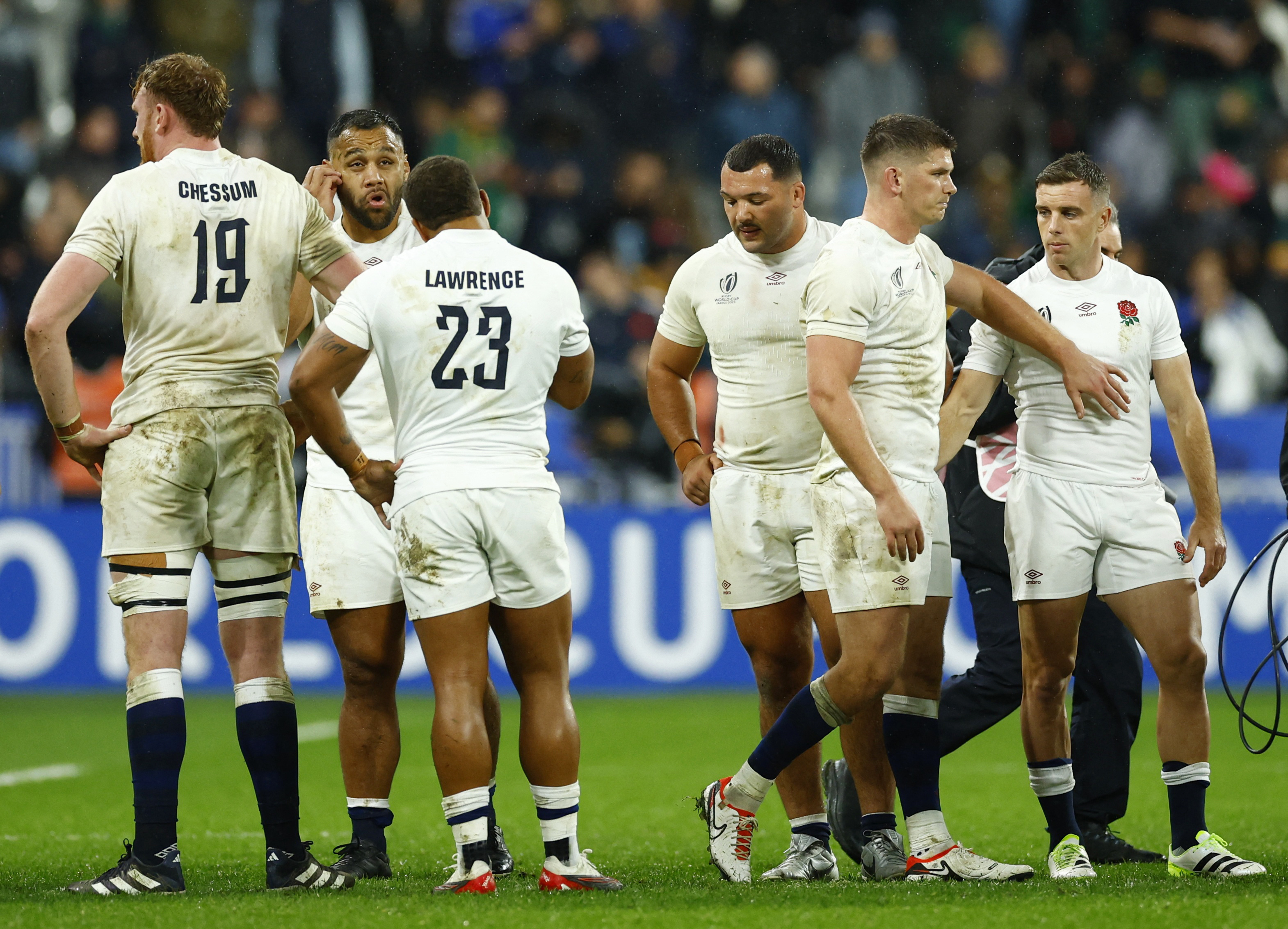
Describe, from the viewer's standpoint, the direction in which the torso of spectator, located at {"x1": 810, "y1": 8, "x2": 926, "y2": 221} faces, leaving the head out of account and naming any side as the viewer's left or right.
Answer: facing the viewer

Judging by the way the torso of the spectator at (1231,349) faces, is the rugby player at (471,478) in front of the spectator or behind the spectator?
in front

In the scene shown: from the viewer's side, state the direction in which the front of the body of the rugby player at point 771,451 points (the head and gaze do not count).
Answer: toward the camera

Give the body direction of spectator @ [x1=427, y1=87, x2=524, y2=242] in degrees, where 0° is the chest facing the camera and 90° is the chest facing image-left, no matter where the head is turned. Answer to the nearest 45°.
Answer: approximately 0°

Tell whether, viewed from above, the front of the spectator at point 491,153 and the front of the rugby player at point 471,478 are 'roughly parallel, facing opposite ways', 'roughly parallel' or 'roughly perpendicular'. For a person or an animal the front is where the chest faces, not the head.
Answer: roughly parallel, facing opposite ways

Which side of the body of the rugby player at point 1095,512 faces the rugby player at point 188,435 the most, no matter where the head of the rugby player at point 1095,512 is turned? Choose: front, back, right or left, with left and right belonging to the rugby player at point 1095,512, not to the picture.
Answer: right

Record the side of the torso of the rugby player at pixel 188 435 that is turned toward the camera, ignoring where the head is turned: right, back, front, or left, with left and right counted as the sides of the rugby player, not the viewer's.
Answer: back

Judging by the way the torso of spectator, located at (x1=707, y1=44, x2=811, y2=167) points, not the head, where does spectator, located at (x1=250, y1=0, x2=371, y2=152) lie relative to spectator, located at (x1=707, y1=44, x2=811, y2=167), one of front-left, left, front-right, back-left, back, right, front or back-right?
right

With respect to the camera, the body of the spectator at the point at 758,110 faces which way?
toward the camera

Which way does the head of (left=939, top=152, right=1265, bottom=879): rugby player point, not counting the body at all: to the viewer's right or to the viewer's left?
to the viewer's left

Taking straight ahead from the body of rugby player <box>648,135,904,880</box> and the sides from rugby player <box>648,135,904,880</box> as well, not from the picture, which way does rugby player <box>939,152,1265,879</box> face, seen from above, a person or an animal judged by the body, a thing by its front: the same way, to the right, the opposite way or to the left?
the same way

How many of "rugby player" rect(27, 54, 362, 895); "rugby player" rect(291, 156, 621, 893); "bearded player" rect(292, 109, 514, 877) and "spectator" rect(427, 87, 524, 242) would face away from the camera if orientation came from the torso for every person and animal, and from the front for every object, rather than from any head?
2

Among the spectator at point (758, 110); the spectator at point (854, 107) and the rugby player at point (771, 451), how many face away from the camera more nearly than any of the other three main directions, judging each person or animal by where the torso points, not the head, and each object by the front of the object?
0

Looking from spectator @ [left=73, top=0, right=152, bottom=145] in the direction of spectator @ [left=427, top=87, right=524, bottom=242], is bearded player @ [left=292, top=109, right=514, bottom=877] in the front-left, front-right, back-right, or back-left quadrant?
front-right

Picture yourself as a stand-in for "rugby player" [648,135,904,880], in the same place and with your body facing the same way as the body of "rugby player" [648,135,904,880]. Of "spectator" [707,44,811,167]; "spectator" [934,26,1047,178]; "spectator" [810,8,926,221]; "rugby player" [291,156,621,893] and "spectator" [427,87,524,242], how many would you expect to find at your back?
4

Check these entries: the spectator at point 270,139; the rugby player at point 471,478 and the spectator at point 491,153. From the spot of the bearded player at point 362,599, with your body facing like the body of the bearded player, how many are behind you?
2

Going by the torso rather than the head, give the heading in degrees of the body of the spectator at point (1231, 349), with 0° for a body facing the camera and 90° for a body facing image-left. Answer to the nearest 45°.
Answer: approximately 45°

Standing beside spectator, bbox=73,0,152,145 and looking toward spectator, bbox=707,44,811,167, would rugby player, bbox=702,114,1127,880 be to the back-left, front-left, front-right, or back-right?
front-right

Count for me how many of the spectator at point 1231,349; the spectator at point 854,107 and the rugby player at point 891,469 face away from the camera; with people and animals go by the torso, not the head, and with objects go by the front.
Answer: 0
